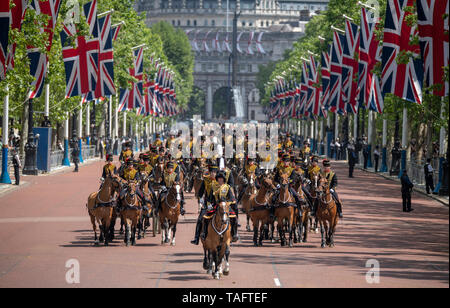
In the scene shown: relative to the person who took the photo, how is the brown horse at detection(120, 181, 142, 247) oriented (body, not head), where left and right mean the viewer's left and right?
facing the viewer

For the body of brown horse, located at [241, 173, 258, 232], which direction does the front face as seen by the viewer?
toward the camera

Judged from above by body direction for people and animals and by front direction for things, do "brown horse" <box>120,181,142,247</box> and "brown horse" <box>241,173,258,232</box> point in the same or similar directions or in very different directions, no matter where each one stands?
same or similar directions

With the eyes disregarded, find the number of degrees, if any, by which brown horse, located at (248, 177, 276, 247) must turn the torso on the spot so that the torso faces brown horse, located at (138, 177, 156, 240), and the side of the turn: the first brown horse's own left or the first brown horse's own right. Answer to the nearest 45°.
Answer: approximately 90° to the first brown horse's own right

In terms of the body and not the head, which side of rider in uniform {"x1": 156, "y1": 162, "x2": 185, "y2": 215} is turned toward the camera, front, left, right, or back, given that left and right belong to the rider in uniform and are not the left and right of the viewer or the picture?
front

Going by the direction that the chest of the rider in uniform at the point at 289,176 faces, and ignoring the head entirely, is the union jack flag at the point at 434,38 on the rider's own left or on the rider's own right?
on the rider's own left

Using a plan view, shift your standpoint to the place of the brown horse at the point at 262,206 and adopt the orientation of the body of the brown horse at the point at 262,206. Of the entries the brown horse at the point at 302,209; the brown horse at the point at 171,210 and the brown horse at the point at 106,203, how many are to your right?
2

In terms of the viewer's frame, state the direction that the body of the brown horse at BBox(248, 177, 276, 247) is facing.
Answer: toward the camera
